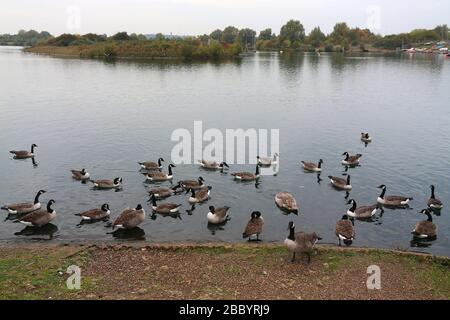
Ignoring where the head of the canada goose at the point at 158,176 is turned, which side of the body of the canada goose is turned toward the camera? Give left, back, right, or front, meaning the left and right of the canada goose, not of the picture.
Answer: right

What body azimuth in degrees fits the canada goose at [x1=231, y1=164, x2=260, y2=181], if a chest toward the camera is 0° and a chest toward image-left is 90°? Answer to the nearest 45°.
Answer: approximately 270°

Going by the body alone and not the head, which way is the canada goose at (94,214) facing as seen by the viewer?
to the viewer's right

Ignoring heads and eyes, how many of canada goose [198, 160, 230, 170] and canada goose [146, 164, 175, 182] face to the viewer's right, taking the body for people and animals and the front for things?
2

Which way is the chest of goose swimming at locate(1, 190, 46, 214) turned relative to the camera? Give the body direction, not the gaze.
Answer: to the viewer's right

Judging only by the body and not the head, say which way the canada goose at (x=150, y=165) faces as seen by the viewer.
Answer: to the viewer's right

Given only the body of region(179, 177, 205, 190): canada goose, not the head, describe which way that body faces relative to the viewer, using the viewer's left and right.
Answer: facing to the right of the viewer

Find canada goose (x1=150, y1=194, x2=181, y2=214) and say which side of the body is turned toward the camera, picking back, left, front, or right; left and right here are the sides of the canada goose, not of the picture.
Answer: left

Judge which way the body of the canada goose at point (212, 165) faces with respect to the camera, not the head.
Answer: to the viewer's right

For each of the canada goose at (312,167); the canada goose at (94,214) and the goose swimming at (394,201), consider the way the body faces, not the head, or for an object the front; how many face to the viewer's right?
2

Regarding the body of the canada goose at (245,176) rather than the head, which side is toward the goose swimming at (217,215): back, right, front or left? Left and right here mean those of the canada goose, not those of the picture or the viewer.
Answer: right

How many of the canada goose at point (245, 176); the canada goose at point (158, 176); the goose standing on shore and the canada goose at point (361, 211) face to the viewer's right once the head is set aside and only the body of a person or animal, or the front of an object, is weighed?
2

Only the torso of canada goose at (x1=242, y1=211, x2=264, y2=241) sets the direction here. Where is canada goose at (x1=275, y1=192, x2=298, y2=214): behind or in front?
in front

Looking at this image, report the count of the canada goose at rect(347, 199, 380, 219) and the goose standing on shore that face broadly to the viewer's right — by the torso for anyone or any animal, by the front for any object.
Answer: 0

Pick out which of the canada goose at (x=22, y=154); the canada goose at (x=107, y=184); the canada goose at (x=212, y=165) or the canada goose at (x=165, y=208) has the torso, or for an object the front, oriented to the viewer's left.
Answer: the canada goose at (x=165, y=208)

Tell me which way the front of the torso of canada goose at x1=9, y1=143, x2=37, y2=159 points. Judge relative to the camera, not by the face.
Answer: to the viewer's right

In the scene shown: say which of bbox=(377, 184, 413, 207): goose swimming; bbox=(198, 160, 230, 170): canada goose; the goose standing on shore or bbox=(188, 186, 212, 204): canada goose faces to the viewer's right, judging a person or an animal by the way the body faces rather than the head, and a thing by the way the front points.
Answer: bbox=(198, 160, 230, 170): canada goose
